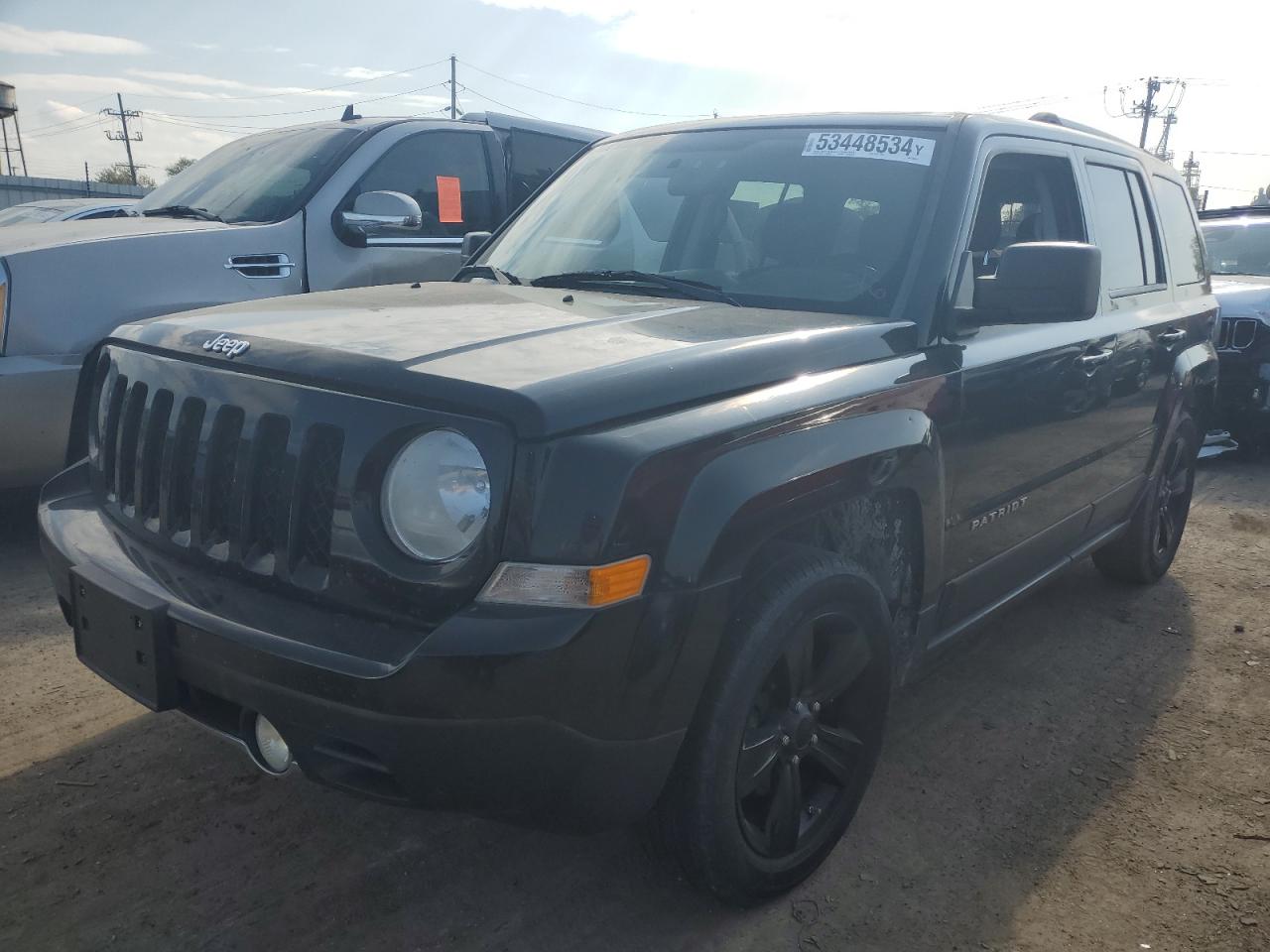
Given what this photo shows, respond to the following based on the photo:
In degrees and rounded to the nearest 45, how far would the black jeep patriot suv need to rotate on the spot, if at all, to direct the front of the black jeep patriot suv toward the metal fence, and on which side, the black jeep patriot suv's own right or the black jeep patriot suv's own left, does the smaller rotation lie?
approximately 90° to the black jeep patriot suv's own right

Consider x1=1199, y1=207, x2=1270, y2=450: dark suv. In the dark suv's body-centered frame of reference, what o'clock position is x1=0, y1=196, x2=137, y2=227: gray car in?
The gray car is roughly at 2 o'clock from the dark suv.

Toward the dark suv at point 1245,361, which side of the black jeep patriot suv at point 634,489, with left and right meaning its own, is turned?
back

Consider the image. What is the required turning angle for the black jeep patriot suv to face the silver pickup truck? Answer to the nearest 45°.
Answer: approximately 90° to its right

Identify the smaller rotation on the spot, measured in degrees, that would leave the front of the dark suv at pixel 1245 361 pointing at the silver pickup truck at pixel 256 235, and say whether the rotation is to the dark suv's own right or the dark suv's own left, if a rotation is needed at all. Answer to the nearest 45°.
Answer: approximately 45° to the dark suv's own right
